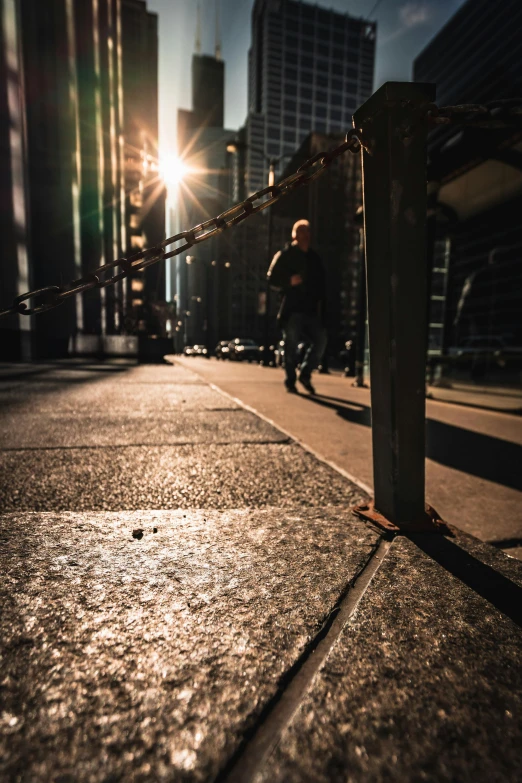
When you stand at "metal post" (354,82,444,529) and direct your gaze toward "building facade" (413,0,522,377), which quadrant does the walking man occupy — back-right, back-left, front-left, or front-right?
front-left

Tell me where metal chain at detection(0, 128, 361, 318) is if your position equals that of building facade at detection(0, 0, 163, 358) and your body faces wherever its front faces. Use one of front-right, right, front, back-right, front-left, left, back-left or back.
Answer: right

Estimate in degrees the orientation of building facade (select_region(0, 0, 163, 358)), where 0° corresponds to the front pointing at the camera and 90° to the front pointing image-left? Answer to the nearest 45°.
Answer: approximately 270°

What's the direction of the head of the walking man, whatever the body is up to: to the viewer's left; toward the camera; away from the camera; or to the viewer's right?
toward the camera

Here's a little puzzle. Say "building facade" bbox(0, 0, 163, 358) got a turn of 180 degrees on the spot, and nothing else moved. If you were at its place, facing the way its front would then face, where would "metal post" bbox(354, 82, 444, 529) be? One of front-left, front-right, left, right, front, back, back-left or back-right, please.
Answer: left

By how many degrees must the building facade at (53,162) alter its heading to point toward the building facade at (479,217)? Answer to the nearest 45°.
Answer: approximately 45° to its right
